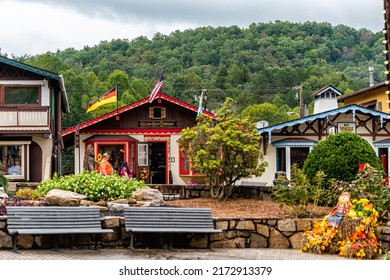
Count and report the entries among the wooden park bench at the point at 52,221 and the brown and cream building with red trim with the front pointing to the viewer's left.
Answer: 0

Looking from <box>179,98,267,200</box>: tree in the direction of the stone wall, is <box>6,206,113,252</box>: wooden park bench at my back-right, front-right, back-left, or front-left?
front-right

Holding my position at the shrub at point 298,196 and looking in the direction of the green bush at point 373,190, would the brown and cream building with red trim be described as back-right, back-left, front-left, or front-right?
back-left

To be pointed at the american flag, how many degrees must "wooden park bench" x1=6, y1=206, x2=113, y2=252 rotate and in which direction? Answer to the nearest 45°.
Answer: approximately 135° to its left

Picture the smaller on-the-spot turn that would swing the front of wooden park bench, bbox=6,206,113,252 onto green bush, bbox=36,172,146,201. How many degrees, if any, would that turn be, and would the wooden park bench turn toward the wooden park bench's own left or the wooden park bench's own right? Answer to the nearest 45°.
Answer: approximately 135° to the wooden park bench's own left

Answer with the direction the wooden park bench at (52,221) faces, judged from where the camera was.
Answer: facing the viewer and to the right of the viewer

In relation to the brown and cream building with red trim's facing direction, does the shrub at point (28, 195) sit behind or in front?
in front

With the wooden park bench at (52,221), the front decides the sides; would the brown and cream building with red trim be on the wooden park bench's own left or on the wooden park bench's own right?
on the wooden park bench's own left

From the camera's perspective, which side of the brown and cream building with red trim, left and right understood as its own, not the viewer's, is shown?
front

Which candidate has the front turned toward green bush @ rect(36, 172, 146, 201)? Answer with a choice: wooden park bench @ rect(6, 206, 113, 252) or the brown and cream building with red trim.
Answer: the brown and cream building with red trim

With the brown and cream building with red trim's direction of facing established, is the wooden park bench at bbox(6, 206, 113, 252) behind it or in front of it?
in front

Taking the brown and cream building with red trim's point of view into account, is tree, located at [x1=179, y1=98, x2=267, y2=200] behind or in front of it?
in front

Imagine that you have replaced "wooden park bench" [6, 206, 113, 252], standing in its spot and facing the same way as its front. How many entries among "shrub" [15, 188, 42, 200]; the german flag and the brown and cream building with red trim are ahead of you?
0
